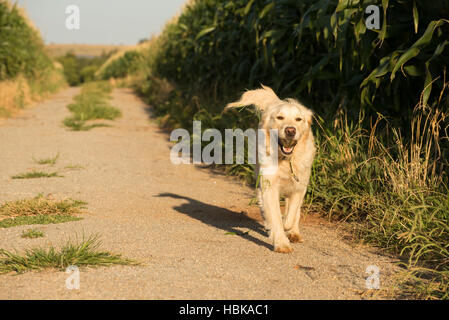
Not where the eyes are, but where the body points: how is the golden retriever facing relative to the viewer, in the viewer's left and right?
facing the viewer
